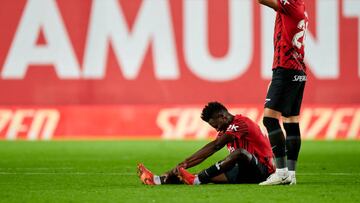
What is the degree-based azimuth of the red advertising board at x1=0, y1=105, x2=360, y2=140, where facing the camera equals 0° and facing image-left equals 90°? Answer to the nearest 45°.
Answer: approximately 0°

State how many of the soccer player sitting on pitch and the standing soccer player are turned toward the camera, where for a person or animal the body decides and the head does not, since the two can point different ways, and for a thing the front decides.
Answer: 0

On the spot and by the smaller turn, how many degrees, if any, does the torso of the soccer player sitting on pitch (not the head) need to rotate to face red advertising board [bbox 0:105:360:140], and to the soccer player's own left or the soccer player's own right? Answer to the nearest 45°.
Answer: approximately 90° to the soccer player's own right

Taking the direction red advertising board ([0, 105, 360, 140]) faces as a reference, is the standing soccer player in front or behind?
in front

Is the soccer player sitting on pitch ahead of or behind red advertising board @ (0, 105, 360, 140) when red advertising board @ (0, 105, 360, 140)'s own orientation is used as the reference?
ahead

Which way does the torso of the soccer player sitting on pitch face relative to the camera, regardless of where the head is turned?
to the viewer's left
